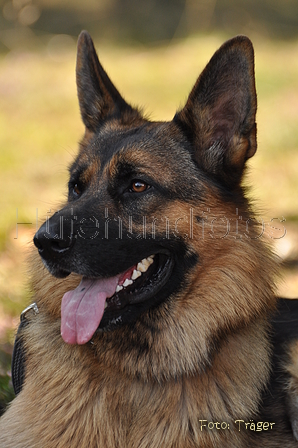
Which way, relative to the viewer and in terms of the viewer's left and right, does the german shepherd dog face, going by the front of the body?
facing the viewer and to the left of the viewer
